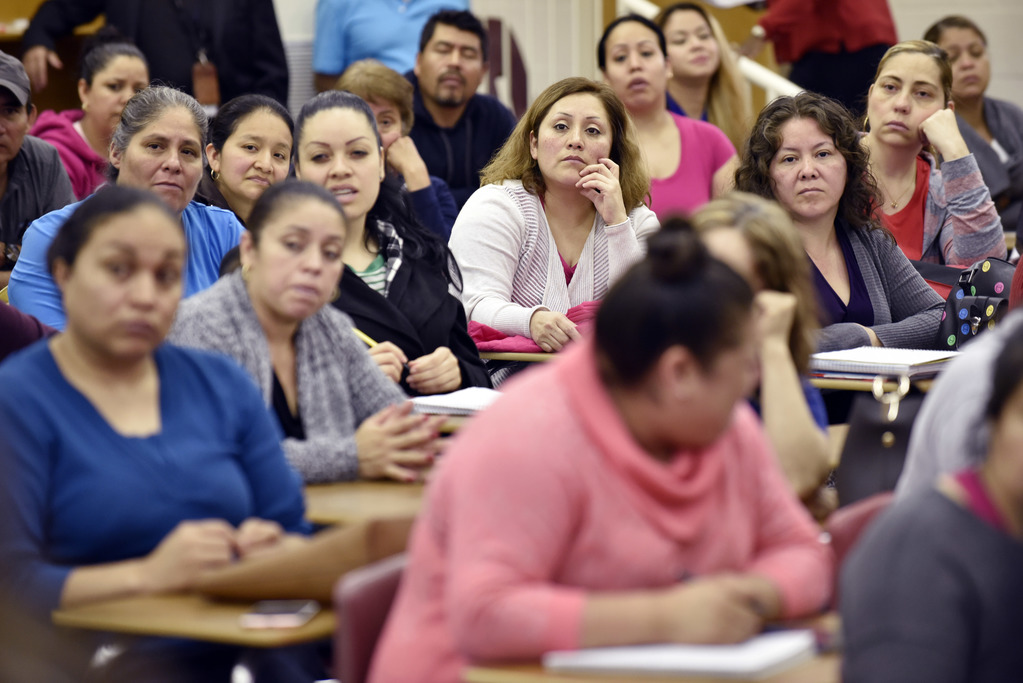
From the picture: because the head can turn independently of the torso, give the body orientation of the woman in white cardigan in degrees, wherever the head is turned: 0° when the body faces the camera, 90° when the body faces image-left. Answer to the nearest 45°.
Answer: approximately 315°

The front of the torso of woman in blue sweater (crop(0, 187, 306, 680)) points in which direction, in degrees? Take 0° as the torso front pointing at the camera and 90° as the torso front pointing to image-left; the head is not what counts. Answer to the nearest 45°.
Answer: approximately 315°

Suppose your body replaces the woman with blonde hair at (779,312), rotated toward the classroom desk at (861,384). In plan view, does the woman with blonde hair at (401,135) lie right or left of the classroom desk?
left

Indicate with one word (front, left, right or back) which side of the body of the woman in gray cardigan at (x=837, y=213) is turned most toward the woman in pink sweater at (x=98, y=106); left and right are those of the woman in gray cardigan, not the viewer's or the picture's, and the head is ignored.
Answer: right

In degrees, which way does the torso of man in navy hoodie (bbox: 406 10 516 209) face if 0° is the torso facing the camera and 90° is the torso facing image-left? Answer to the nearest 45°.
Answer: approximately 0°
